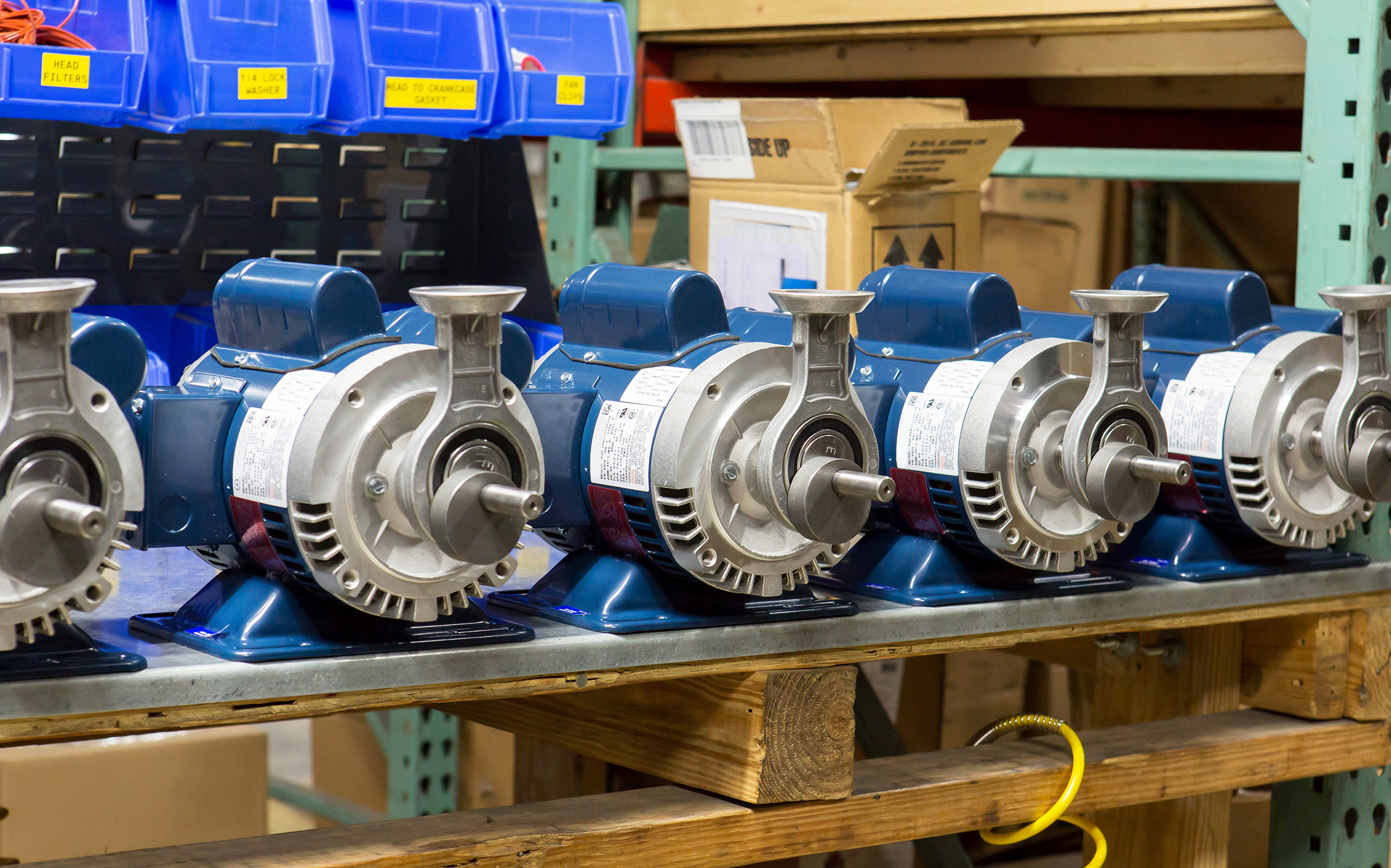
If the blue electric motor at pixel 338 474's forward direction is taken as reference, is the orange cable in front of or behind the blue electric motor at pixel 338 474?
behind

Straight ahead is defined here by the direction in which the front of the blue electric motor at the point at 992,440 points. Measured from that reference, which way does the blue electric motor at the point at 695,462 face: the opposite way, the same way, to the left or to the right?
the same way

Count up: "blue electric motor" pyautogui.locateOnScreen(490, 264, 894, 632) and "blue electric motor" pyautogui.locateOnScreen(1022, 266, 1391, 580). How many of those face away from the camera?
0

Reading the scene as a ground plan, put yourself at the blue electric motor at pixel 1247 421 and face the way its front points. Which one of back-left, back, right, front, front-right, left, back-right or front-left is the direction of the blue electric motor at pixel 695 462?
right

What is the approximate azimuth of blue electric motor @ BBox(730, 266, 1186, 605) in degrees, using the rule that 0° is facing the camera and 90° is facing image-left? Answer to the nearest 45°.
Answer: approximately 315°

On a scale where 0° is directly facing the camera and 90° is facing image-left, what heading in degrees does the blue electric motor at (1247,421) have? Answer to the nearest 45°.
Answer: approximately 315°

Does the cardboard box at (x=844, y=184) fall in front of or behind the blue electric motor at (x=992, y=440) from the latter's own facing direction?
behind

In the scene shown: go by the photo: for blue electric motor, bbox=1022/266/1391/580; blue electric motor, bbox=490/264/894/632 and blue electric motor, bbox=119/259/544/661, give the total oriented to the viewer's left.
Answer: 0

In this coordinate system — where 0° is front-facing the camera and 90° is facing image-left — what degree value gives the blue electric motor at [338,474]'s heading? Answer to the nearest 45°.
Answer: approximately 315°

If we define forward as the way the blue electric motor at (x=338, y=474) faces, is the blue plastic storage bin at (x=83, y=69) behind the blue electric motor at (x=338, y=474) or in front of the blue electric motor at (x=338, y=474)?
behind

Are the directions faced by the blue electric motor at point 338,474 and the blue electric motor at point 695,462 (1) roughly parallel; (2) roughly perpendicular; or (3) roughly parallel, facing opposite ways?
roughly parallel

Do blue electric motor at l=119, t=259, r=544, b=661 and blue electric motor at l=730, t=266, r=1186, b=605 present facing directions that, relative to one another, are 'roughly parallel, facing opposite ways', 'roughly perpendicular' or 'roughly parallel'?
roughly parallel

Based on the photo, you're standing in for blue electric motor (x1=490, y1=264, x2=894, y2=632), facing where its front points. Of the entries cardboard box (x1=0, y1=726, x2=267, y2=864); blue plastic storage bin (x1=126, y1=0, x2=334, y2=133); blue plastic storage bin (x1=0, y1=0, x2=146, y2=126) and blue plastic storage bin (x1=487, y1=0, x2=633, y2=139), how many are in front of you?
0

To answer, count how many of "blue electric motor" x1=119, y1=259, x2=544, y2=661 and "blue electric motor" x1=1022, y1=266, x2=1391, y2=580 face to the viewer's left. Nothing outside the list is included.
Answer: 0

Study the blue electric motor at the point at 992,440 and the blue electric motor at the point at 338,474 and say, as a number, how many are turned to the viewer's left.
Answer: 0

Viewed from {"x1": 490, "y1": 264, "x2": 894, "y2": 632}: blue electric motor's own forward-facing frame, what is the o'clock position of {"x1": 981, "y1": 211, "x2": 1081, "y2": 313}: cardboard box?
The cardboard box is roughly at 8 o'clock from the blue electric motor.
